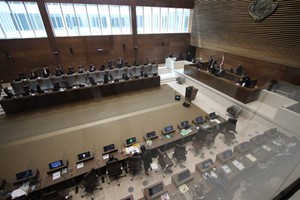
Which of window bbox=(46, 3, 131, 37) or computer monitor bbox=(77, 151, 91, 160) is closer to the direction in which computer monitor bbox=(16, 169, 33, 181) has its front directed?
the computer monitor

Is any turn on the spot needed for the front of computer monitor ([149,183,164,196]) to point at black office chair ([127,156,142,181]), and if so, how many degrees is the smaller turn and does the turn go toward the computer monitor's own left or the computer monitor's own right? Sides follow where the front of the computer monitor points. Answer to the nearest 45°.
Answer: approximately 180°

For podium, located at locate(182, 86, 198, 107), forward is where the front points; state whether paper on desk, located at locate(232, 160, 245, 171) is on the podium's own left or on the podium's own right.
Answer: on the podium's own left

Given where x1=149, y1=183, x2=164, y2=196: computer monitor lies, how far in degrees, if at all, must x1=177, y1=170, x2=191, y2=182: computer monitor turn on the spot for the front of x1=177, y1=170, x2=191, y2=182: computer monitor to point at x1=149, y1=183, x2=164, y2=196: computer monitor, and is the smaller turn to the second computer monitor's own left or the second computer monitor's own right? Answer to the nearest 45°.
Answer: approximately 90° to the second computer monitor's own right

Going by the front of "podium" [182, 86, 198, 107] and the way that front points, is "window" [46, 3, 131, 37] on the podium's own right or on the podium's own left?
on the podium's own right

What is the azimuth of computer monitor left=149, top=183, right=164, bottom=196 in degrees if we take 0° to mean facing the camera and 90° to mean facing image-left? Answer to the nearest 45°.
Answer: approximately 315°

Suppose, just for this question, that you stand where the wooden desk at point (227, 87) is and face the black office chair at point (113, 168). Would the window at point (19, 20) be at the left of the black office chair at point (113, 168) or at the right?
right
